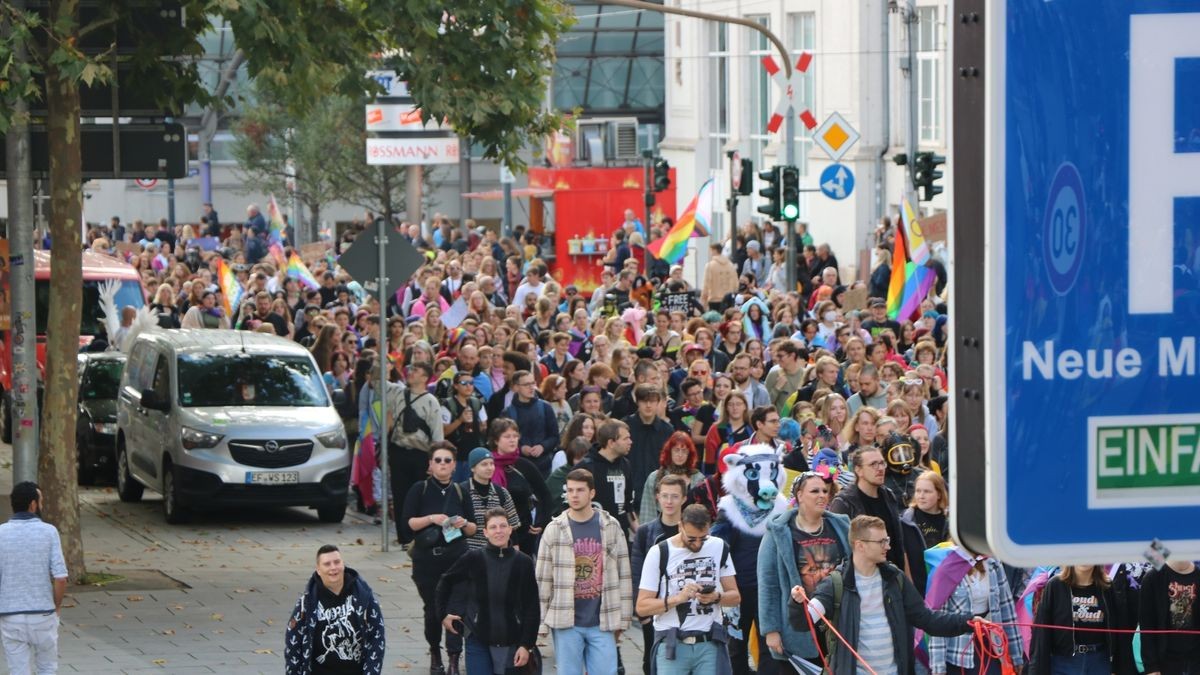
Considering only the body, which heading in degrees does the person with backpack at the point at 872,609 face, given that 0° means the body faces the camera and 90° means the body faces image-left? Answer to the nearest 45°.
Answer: approximately 315°

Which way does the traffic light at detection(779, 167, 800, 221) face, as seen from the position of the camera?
facing the viewer

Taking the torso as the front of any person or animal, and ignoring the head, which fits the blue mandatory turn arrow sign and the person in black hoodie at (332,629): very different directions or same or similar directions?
same or similar directions

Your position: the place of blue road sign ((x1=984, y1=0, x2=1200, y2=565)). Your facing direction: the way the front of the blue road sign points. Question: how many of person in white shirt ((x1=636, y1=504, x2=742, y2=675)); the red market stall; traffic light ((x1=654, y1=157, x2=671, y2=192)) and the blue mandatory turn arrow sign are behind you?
4

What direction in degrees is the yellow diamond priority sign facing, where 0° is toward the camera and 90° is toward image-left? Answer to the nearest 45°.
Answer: approximately 0°

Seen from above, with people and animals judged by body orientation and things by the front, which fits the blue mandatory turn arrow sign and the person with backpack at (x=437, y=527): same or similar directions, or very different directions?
same or similar directions

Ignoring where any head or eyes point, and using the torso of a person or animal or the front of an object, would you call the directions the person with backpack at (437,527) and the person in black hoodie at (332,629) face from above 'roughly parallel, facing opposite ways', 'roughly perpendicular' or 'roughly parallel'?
roughly parallel

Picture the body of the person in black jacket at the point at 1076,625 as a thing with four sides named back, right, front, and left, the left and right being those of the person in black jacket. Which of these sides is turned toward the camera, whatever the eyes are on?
front

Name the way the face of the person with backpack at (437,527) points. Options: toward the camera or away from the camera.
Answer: toward the camera

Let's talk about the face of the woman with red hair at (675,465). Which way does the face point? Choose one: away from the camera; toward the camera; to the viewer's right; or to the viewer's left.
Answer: toward the camera

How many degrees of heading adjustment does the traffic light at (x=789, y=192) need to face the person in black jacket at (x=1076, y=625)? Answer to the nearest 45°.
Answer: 0° — it already faces them

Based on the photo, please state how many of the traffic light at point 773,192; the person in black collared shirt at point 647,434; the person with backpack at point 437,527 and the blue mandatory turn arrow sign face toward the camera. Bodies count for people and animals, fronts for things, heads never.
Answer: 3
